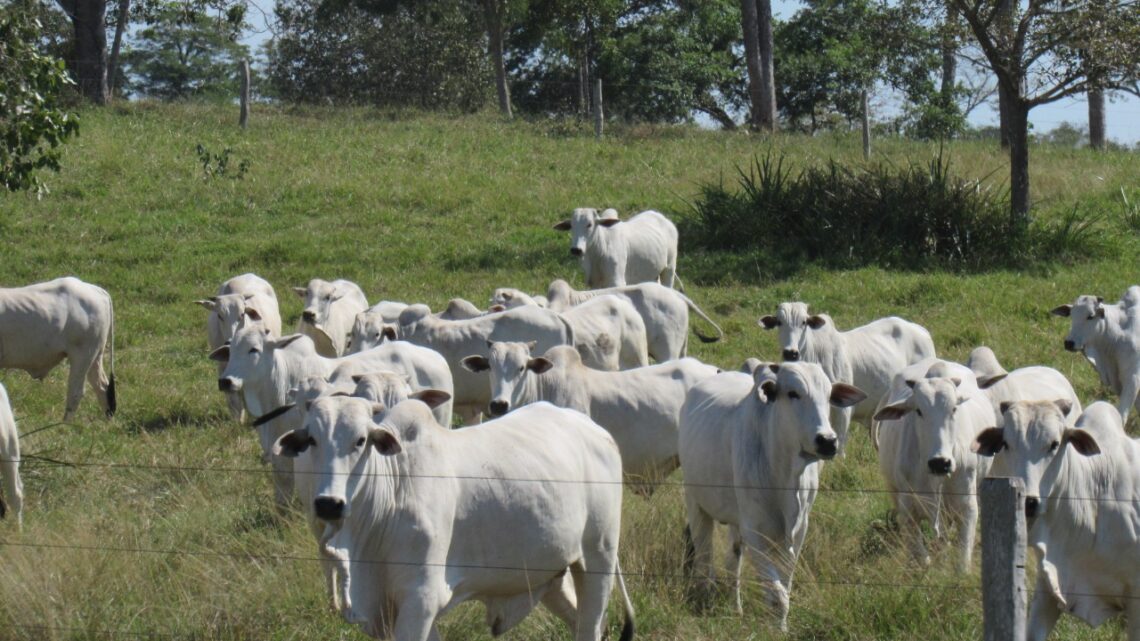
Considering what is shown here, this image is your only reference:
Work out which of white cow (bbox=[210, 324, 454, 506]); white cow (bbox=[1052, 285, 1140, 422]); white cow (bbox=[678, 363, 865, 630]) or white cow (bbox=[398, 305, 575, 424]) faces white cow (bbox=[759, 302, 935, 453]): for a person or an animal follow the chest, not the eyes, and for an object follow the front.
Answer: white cow (bbox=[1052, 285, 1140, 422])

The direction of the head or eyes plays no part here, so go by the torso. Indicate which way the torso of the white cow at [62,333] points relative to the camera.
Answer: to the viewer's left

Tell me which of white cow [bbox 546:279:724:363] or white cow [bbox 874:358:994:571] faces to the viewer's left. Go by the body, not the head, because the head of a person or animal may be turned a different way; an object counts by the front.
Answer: white cow [bbox 546:279:724:363]

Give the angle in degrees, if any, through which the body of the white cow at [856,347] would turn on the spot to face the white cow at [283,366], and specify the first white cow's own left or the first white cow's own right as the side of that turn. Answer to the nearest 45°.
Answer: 0° — it already faces it

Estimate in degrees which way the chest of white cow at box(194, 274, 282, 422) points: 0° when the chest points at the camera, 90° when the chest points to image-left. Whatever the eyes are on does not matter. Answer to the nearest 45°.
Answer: approximately 45°

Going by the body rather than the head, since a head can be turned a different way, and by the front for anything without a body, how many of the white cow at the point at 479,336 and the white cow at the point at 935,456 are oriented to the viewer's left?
1

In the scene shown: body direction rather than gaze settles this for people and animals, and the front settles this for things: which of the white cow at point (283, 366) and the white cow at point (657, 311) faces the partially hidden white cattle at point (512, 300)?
the white cow at point (657, 311)

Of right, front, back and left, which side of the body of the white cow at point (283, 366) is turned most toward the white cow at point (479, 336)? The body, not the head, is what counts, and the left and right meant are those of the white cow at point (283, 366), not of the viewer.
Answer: back

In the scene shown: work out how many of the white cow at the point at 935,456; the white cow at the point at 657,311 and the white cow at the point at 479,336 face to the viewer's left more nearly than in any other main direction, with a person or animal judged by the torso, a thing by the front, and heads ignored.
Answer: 2

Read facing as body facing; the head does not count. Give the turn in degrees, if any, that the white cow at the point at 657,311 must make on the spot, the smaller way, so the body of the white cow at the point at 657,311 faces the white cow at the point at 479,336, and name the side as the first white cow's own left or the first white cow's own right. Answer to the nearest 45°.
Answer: approximately 45° to the first white cow's own left

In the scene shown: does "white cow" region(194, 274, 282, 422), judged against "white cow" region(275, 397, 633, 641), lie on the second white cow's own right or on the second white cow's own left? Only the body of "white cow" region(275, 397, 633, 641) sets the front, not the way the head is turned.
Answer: on the second white cow's own right

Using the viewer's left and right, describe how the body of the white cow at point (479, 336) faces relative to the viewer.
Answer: facing to the left of the viewer

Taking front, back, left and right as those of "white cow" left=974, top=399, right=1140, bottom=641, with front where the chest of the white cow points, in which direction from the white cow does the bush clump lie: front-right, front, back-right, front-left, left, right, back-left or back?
back-right

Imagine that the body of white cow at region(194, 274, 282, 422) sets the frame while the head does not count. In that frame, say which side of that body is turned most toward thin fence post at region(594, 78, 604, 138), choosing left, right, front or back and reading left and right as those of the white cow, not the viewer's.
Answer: back
